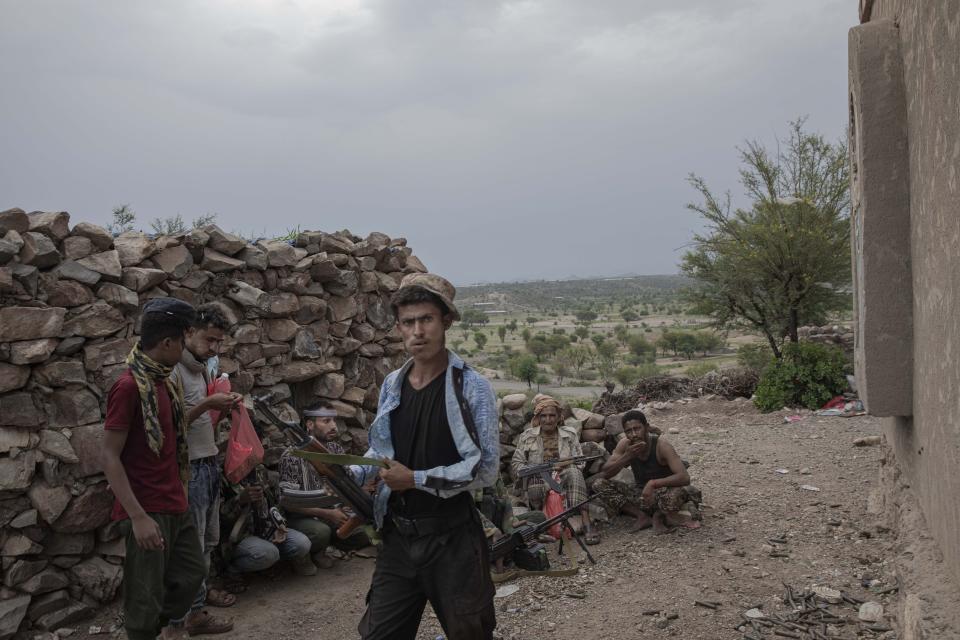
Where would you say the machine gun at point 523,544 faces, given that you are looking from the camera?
facing to the right of the viewer

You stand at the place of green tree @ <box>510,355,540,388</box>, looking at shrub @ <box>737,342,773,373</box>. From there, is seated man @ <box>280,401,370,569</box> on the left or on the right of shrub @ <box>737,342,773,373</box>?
right

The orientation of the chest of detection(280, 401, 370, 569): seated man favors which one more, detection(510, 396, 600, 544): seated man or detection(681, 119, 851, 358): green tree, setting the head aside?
the seated man

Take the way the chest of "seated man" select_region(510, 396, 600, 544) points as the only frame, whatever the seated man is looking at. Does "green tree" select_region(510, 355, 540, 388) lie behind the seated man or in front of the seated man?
behind

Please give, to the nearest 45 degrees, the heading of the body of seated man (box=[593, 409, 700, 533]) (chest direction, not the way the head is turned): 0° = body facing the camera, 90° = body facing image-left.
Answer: approximately 0°

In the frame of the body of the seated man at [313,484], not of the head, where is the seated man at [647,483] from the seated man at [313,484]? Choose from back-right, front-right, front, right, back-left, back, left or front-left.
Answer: front-left

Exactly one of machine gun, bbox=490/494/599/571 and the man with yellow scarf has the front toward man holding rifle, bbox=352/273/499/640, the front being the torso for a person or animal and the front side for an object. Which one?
the man with yellow scarf

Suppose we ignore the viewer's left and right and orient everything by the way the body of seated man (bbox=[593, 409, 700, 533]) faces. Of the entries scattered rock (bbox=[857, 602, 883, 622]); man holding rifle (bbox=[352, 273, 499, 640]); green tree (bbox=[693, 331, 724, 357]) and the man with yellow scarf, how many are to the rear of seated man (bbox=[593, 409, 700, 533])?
1

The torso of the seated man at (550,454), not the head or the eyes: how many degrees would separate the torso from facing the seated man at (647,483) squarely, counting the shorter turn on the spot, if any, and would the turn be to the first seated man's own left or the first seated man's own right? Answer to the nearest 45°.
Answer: approximately 90° to the first seated man's own left

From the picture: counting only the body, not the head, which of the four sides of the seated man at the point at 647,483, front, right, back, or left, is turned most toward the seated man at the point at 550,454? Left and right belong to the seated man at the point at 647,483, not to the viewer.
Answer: right
